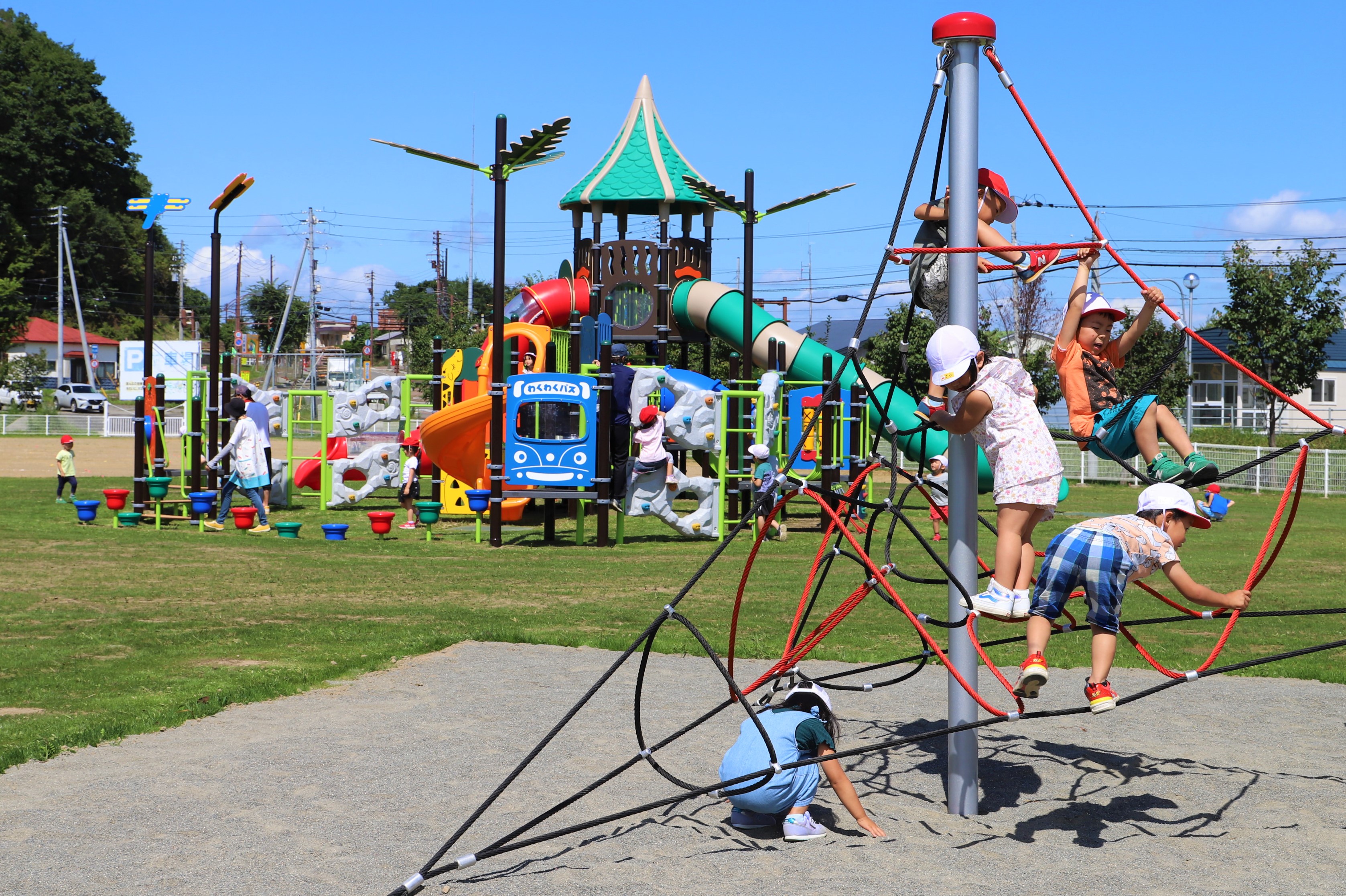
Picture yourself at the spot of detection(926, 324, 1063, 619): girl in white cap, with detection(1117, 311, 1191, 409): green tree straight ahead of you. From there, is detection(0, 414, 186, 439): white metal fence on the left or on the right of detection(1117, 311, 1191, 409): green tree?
left

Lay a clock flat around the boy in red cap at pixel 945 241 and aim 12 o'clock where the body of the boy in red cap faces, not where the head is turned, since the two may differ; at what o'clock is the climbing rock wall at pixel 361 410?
The climbing rock wall is roughly at 8 o'clock from the boy in red cap.

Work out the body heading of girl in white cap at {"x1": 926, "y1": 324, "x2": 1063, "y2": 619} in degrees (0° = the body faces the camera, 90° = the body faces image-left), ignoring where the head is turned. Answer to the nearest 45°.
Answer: approximately 90°

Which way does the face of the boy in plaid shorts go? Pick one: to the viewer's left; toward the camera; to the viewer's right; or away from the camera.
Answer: to the viewer's right

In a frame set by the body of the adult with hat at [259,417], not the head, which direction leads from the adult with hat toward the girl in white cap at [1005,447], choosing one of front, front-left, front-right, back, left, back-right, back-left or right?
left

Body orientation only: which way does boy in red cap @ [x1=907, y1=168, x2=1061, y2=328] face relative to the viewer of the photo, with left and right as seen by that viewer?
facing to the right of the viewer

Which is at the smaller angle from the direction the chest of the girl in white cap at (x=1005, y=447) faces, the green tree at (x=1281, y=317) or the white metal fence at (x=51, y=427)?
the white metal fence
